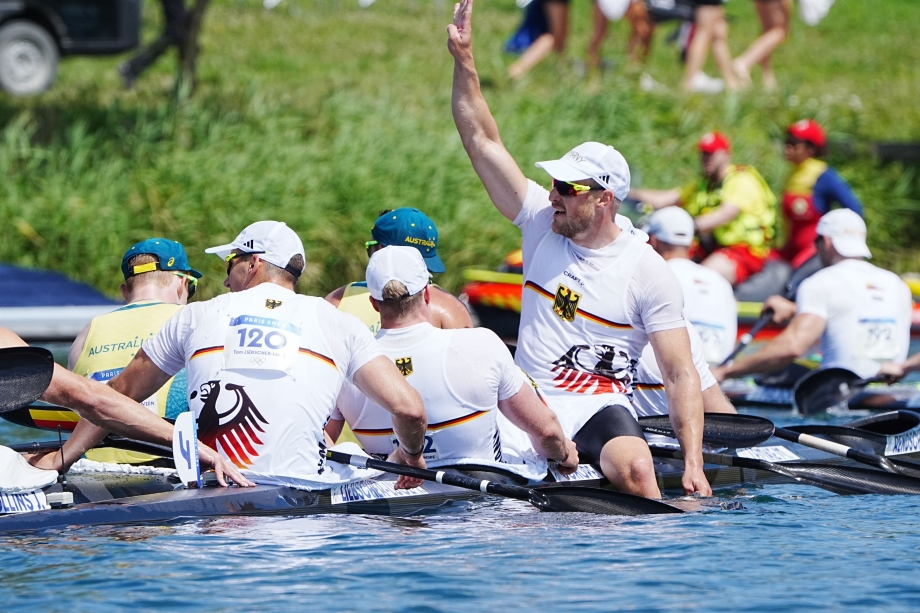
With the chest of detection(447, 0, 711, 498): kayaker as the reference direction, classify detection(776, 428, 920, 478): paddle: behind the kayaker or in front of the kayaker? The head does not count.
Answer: behind

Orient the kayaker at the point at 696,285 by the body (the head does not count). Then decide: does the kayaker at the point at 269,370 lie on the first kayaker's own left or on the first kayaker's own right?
on the first kayaker's own left

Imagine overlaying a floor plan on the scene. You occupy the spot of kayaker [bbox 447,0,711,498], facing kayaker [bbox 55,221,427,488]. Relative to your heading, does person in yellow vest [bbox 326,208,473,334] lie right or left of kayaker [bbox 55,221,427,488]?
right

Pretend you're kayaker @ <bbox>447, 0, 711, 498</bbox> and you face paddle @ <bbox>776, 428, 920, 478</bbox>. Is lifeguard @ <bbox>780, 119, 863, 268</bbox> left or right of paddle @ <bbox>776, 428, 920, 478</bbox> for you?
left

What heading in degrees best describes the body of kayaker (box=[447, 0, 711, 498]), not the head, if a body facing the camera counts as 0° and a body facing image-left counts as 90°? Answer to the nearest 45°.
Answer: approximately 45°

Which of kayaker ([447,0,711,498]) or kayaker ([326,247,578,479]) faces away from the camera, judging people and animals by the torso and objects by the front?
kayaker ([326,247,578,479])

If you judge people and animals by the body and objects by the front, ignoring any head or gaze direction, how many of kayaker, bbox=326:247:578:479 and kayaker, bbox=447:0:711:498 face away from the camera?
1

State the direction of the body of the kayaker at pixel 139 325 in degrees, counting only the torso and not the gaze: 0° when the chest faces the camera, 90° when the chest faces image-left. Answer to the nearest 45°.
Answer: approximately 225°

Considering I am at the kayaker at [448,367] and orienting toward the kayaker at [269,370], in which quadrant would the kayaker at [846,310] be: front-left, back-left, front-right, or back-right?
back-right

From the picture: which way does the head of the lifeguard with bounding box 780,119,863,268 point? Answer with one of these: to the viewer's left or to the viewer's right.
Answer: to the viewer's left

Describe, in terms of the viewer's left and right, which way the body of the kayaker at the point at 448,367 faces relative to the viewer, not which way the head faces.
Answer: facing away from the viewer
